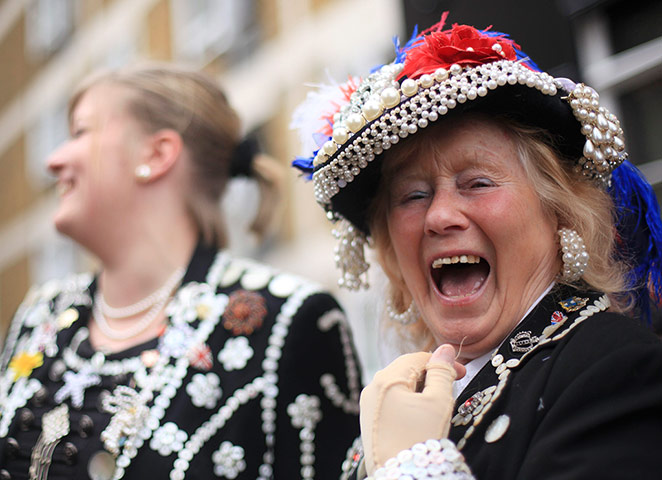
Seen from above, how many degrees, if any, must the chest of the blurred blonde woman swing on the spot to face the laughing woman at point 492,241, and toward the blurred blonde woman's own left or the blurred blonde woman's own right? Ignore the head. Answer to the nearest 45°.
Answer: approximately 90° to the blurred blonde woman's own left

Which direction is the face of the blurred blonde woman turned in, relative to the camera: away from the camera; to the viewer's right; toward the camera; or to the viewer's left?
to the viewer's left

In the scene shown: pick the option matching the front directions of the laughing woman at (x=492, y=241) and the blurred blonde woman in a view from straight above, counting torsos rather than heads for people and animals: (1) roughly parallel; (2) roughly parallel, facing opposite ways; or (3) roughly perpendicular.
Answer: roughly parallel

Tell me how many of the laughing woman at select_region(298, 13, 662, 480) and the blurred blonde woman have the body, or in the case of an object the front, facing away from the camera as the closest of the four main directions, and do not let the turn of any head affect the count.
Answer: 0

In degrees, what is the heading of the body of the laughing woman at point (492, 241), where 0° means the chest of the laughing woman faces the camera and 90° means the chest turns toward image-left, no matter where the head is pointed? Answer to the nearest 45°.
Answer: approximately 45°

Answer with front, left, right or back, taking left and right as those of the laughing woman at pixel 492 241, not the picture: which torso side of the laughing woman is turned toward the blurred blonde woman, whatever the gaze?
right
